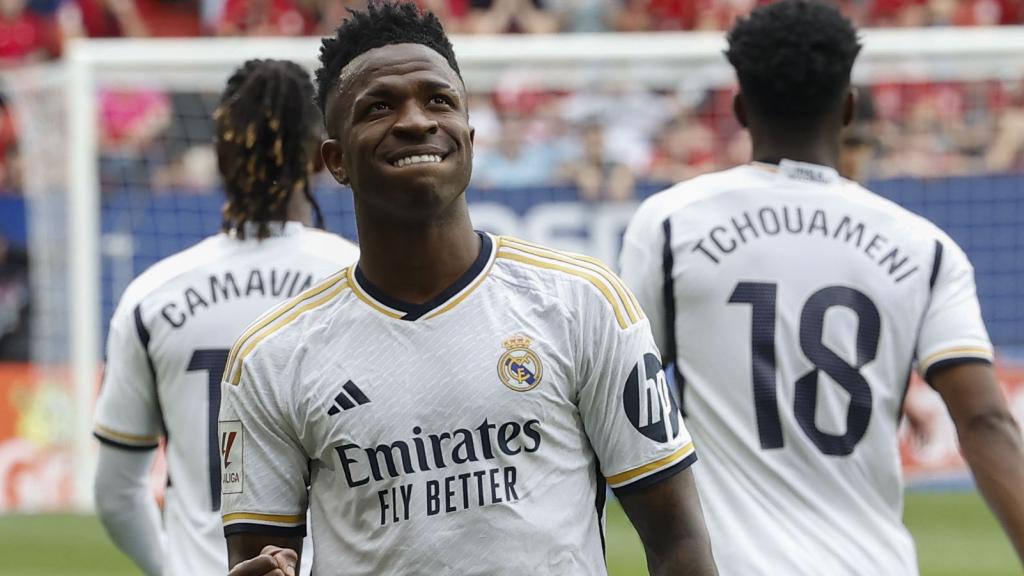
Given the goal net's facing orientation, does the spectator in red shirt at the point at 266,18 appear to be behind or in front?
behind

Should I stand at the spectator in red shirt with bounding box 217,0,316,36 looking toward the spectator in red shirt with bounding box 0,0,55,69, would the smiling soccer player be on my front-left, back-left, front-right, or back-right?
back-left

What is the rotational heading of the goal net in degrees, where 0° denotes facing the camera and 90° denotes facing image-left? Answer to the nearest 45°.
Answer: approximately 0°

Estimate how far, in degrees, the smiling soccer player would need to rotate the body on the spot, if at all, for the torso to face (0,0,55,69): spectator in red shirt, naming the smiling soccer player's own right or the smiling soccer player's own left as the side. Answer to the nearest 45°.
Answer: approximately 180°

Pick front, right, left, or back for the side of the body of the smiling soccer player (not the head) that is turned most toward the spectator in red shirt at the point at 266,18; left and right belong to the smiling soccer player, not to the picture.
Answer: back

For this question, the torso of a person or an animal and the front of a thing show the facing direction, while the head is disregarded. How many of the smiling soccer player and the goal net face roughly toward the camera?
2
